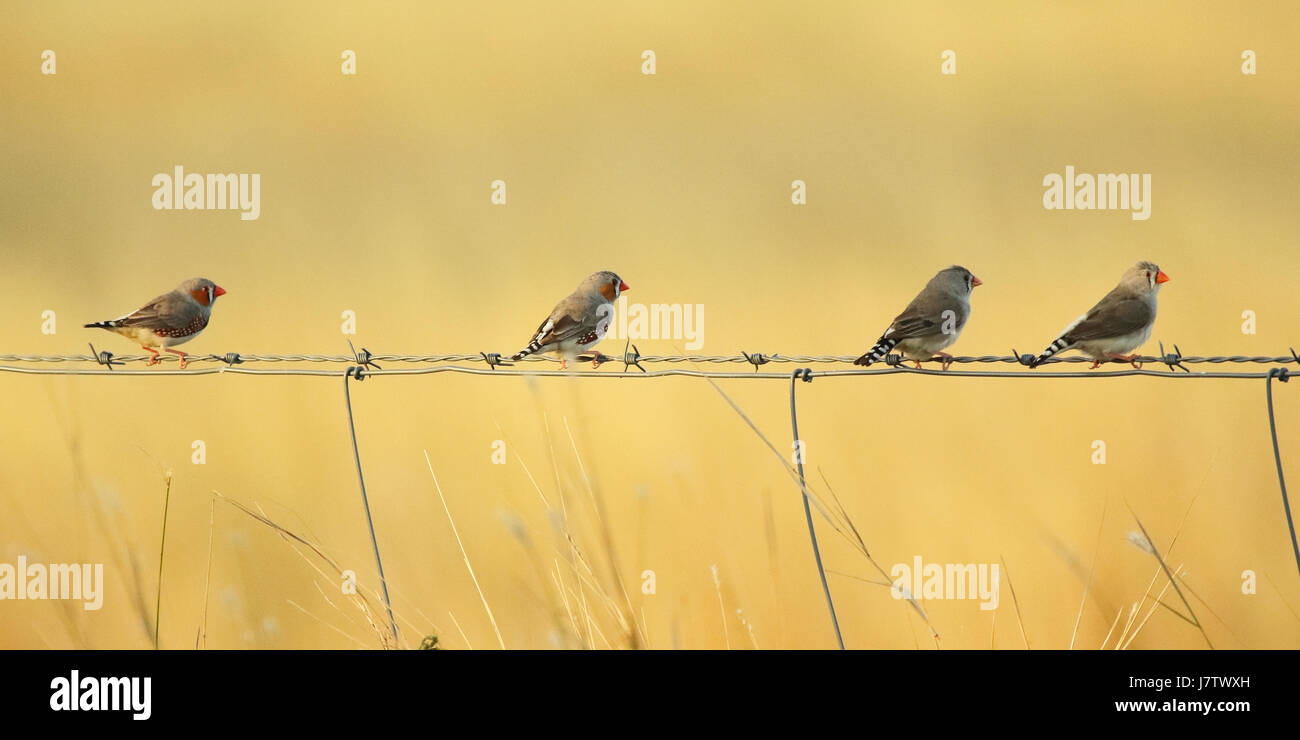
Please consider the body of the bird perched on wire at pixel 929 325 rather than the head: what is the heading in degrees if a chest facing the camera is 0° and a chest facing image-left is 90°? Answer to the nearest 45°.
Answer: approximately 270°

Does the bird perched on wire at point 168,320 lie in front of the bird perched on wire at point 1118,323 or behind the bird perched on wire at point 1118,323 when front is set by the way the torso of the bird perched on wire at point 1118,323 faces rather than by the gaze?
behind

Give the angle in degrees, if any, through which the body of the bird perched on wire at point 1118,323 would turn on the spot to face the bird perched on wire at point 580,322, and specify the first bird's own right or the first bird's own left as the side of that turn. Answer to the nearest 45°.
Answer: approximately 180°

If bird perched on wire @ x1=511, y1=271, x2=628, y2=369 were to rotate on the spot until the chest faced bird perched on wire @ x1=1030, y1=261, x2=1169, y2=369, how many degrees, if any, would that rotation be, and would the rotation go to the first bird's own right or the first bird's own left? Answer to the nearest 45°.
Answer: approximately 45° to the first bird's own right

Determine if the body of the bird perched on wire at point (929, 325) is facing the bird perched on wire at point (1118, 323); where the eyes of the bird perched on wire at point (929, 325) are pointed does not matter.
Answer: yes

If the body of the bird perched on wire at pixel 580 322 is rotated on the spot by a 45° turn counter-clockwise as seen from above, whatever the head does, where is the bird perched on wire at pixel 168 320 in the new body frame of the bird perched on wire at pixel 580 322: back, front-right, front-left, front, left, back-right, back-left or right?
back-left

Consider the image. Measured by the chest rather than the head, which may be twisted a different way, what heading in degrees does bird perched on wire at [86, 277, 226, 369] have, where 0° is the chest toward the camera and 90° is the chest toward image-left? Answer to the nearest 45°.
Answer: approximately 270°

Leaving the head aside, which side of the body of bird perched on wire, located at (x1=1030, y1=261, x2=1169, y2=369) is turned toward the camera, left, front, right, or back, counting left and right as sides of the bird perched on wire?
right

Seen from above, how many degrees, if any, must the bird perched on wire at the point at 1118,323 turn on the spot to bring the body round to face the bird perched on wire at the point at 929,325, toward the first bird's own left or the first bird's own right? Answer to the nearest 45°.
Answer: approximately 180°

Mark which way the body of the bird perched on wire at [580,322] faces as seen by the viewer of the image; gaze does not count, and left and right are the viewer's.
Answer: facing to the right of the viewer
